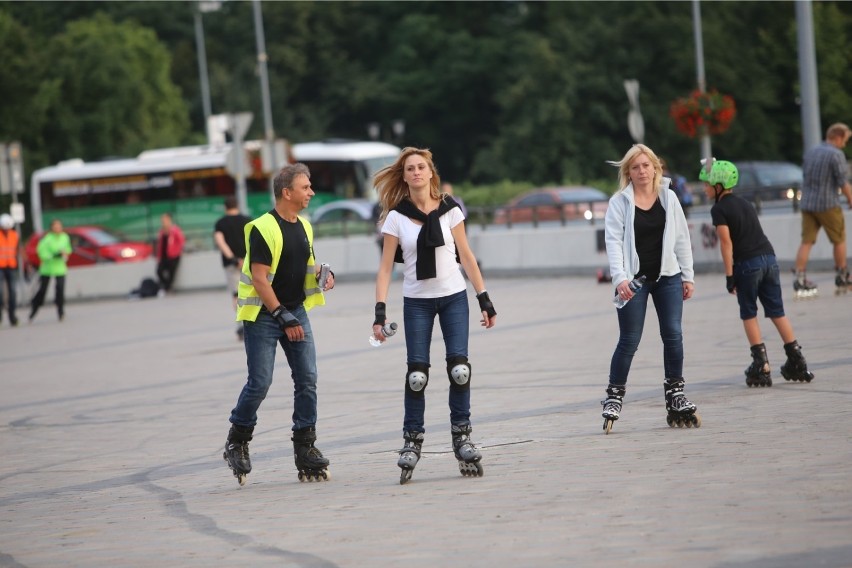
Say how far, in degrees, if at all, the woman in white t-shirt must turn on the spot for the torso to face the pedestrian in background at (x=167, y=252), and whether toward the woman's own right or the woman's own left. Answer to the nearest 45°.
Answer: approximately 180°

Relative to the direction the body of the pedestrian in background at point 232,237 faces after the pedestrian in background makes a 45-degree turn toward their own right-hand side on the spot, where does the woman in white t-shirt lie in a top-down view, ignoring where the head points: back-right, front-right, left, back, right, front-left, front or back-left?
back-right

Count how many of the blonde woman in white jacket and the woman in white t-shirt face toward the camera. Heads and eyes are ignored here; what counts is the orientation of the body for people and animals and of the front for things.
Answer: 2

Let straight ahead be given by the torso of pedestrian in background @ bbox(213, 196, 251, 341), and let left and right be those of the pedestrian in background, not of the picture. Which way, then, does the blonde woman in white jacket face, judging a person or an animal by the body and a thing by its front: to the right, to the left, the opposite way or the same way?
the opposite way

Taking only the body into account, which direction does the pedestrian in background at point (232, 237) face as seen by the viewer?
away from the camera

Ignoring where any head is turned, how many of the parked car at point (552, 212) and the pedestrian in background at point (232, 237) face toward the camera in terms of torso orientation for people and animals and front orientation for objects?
0

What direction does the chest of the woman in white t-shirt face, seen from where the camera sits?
toward the camera

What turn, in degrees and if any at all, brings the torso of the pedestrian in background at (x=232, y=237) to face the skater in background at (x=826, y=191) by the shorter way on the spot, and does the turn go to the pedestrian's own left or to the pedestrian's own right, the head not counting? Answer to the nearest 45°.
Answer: approximately 135° to the pedestrian's own right

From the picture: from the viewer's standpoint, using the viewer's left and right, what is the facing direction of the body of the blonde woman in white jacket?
facing the viewer

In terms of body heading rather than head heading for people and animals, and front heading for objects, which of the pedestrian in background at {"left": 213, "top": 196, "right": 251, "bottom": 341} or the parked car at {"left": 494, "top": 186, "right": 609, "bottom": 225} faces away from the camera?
the pedestrian in background

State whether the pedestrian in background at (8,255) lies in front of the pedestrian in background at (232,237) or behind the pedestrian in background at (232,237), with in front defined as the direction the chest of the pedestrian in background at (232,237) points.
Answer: in front

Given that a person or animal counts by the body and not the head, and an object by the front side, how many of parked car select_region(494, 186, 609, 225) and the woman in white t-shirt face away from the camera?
0
